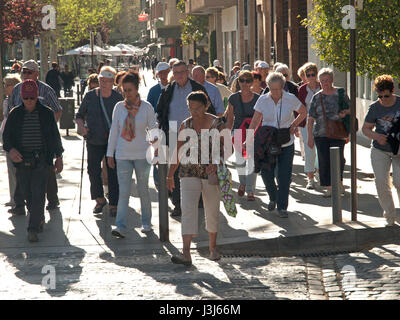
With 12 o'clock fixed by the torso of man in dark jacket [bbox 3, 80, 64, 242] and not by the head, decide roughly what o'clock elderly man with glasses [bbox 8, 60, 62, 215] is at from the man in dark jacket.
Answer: The elderly man with glasses is roughly at 6 o'clock from the man in dark jacket.

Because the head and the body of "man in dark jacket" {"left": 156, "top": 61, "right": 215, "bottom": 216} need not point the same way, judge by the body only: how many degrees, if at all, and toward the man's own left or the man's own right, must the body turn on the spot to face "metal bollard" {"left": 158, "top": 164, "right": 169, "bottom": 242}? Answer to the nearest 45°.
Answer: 0° — they already face it

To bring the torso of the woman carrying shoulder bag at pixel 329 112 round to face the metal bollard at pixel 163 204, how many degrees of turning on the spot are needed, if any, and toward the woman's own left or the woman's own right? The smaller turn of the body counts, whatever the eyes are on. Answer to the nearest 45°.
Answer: approximately 45° to the woman's own right

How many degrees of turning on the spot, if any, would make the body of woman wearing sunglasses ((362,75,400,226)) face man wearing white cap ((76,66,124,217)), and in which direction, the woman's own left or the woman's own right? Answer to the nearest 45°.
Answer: approximately 90° to the woman's own right

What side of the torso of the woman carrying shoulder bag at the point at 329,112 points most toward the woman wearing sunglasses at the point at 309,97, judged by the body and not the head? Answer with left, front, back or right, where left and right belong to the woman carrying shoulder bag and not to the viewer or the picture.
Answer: back

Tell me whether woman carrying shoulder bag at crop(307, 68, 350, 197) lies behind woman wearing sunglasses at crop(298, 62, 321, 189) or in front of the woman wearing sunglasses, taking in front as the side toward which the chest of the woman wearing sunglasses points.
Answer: in front

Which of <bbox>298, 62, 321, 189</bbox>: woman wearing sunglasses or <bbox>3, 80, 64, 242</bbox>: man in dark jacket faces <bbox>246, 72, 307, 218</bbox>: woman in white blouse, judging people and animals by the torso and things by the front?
the woman wearing sunglasses

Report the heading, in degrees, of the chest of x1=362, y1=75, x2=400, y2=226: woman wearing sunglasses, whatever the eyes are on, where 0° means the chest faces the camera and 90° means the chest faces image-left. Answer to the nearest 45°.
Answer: approximately 0°

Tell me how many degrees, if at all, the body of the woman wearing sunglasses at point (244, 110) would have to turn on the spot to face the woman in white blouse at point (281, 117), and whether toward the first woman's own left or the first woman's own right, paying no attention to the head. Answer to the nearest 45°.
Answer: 0° — they already face them

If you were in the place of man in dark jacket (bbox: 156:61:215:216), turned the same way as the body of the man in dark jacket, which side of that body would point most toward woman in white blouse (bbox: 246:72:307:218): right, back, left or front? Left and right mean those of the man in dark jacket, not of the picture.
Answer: left
